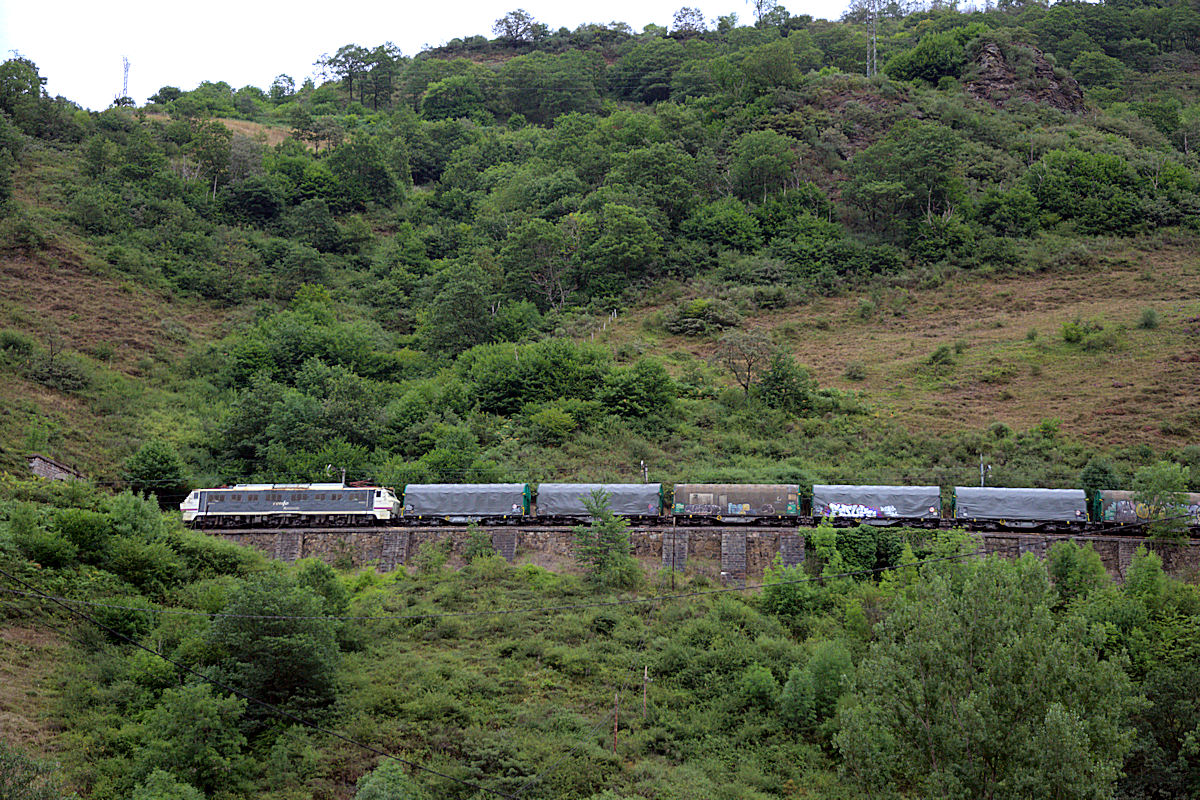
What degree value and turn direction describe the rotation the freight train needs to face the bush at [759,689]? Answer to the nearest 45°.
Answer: approximately 90° to its left

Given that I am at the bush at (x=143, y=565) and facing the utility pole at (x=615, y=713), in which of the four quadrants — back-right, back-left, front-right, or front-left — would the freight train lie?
front-left

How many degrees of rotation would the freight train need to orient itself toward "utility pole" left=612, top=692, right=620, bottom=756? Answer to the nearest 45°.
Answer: approximately 90° to its left

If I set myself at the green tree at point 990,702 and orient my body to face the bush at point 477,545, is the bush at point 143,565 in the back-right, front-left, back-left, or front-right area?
front-left

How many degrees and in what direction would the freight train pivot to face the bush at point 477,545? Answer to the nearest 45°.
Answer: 0° — it already faces it

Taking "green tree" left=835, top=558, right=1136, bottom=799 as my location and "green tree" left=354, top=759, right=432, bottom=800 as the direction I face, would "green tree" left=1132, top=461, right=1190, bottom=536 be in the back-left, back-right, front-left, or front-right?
back-right

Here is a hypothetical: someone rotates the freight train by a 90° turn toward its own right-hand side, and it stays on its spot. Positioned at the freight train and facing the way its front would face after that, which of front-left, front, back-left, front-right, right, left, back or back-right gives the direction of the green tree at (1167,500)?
right

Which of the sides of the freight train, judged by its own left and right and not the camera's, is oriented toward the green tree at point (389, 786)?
left

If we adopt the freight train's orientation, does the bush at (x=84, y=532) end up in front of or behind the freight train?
in front

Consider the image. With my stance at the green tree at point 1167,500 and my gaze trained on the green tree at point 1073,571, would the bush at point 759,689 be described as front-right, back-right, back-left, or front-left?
front-right

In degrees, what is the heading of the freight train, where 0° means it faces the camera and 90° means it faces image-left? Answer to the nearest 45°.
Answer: approximately 90°

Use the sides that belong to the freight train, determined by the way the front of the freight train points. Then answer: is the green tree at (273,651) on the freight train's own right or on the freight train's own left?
on the freight train's own left

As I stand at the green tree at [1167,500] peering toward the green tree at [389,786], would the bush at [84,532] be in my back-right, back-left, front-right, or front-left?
front-right

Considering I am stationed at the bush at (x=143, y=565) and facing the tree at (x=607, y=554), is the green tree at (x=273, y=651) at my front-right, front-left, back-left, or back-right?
front-right

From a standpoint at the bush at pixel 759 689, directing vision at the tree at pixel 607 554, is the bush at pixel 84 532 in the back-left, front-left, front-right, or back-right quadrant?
front-left
